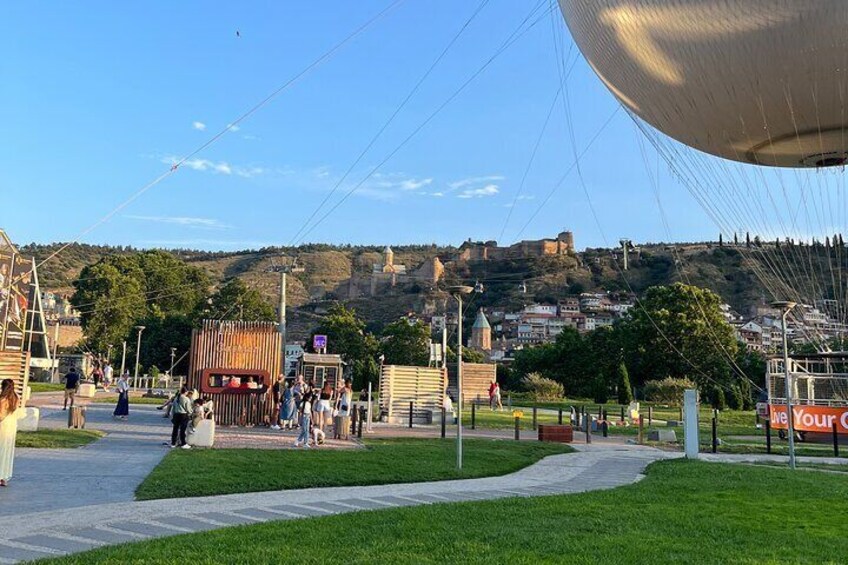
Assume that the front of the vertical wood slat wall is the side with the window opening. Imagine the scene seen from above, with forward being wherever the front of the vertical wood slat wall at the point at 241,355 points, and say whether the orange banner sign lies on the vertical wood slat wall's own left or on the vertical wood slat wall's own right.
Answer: on the vertical wood slat wall's own left

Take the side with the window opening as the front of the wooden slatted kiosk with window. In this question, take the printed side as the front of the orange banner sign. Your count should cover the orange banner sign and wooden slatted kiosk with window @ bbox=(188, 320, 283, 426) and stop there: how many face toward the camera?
2

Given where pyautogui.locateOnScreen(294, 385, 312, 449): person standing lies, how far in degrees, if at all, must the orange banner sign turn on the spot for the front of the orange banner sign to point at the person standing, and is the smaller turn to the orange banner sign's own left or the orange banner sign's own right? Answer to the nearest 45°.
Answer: approximately 45° to the orange banner sign's own right

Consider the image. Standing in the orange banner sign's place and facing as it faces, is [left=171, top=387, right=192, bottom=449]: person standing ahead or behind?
ahead

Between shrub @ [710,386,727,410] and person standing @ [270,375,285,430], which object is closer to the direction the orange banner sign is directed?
the person standing

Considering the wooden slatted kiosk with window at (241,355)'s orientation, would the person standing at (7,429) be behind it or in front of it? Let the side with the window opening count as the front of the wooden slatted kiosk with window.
in front

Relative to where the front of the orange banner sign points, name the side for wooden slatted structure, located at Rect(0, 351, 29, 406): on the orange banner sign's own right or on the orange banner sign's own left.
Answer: on the orange banner sign's own right

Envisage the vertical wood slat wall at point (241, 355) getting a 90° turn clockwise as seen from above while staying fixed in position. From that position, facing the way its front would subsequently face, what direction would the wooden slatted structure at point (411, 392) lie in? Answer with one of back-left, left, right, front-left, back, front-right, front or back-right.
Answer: back-right

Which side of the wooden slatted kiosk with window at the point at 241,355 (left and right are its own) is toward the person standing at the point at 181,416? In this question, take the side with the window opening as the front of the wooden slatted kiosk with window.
front

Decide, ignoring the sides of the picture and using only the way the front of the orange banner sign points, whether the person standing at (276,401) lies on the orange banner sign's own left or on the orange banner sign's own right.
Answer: on the orange banner sign's own right

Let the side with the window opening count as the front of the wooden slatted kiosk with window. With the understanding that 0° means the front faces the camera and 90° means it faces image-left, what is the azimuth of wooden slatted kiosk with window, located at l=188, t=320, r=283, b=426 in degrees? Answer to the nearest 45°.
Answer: approximately 0°

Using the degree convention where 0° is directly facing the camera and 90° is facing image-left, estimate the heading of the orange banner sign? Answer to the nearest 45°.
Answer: approximately 0°

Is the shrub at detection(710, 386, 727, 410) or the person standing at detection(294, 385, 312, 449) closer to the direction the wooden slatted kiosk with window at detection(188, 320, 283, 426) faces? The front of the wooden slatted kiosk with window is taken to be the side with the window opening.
the person standing
